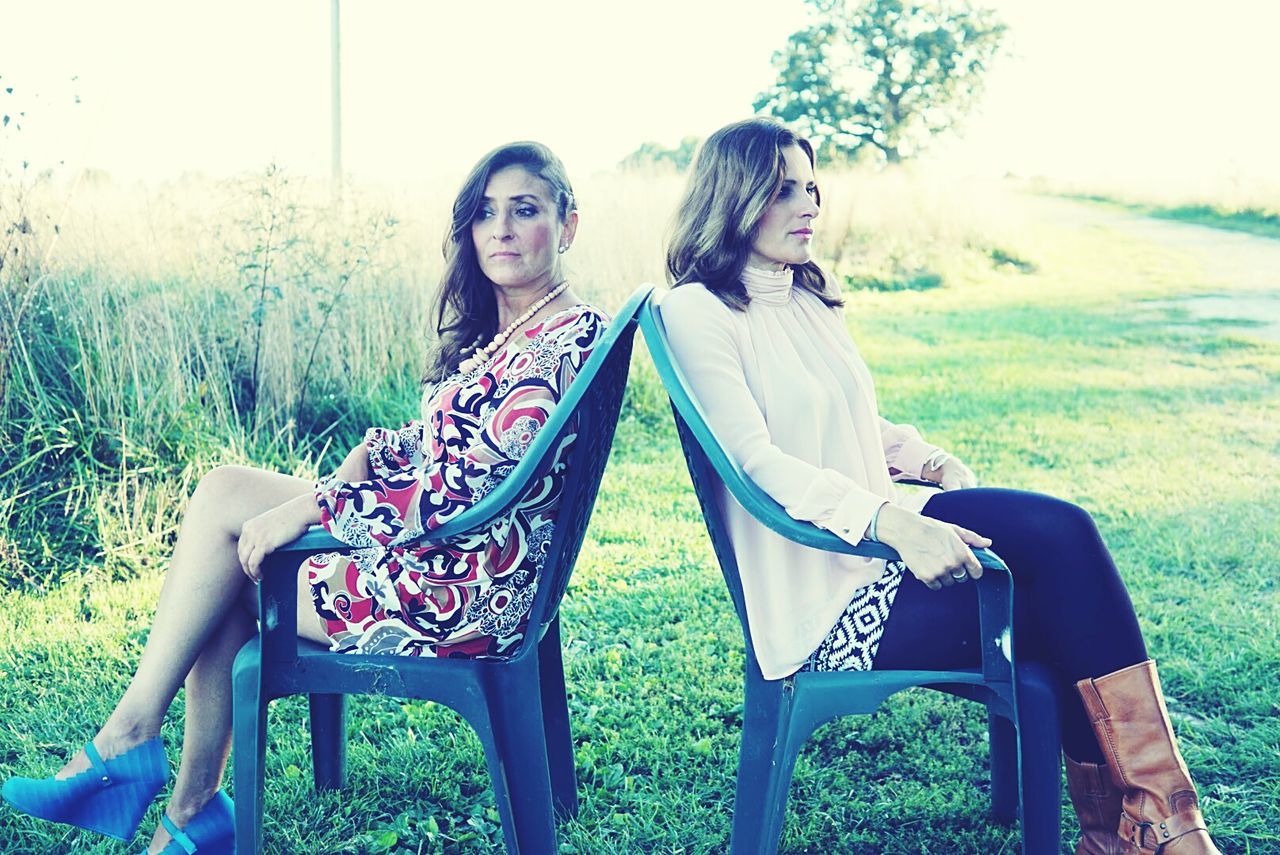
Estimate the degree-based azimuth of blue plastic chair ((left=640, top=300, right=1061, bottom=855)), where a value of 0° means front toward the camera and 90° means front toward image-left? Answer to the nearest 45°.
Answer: approximately 270°

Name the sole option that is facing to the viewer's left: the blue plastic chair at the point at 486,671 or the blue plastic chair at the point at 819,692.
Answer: the blue plastic chair at the point at 486,671

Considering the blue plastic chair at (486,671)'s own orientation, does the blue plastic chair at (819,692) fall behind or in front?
behind

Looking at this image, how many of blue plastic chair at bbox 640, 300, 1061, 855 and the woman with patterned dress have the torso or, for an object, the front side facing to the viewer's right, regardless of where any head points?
1

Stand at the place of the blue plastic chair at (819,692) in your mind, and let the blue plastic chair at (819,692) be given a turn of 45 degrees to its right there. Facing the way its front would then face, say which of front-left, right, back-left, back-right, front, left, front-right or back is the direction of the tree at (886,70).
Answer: back-left

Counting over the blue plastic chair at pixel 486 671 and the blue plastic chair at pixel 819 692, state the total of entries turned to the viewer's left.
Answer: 1

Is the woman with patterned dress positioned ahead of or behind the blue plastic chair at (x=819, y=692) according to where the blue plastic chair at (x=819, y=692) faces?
behind

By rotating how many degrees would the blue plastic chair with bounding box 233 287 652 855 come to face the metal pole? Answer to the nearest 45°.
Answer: approximately 90° to its right

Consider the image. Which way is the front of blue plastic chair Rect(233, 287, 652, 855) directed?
to the viewer's left

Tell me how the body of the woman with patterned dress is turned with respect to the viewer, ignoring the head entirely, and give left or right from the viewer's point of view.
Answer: facing the viewer and to the left of the viewer

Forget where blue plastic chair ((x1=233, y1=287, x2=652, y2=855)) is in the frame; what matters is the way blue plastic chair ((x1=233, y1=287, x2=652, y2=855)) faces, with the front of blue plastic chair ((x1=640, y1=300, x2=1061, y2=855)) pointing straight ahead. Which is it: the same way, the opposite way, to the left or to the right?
the opposite way

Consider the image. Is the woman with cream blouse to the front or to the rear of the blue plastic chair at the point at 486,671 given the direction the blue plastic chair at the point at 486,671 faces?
to the rear

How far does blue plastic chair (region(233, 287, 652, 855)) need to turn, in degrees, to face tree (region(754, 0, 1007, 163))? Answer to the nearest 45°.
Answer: approximately 90° to its right
